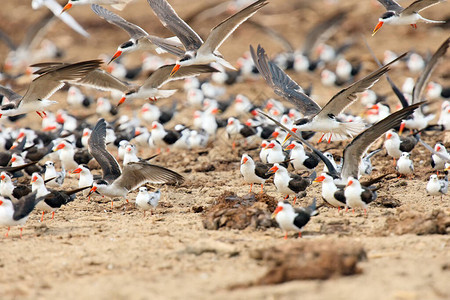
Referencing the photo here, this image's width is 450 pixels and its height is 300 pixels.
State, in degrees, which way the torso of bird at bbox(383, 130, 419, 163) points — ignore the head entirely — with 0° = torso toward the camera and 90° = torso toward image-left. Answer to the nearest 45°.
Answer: approximately 45°

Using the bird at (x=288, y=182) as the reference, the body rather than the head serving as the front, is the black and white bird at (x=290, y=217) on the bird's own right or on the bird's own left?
on the bird's own left

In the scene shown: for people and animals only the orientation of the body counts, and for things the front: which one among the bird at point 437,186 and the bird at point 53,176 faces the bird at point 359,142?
the bird at point 437,186
